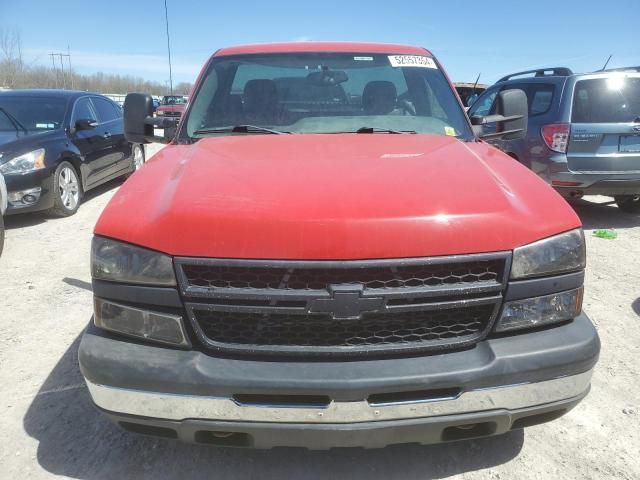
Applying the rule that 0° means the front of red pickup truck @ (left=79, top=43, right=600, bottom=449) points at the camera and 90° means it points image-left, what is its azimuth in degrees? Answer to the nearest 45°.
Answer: approximately 0°

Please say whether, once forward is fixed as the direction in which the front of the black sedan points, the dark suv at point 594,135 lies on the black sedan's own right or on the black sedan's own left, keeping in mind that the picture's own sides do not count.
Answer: on the black sedan's own left

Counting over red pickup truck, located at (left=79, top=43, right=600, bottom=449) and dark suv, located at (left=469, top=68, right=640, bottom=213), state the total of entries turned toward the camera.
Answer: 1

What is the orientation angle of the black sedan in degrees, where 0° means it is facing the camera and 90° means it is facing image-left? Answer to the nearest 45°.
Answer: approximately 45°

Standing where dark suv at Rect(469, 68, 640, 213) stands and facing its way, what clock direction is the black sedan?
The black sedan is roughly at 10 o'clock from the dark suv.

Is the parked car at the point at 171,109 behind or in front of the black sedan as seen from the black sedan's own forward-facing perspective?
behind
